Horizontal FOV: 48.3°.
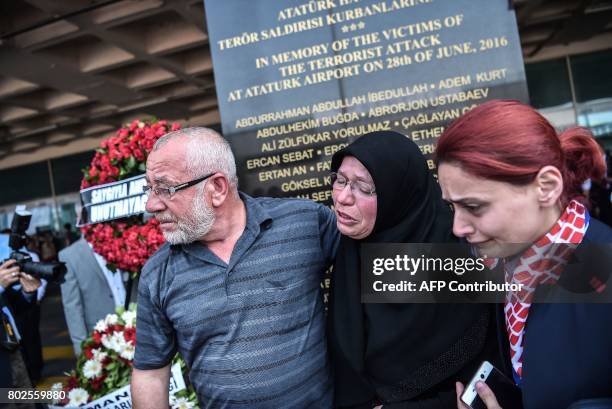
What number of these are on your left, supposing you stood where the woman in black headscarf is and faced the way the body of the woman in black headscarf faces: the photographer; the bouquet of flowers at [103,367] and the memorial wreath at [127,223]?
0

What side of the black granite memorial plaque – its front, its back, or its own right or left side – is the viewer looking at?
front

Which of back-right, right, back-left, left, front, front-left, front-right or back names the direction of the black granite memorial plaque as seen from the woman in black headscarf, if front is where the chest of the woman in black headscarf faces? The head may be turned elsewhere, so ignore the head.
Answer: back-right

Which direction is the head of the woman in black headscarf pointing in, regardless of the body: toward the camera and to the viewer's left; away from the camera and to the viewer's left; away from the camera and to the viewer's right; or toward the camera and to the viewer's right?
toward the camera and to the viewer's left

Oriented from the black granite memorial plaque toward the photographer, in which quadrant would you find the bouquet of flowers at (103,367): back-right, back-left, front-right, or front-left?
front-left

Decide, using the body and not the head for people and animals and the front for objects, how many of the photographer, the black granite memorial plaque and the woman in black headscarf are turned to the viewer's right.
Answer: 1

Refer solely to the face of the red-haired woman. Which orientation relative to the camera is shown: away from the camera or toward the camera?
toward the camera

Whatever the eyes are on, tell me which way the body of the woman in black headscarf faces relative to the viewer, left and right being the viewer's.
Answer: facing the viewer and to the left of the viewer

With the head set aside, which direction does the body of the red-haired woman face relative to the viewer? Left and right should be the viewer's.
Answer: facing to the left of the viewer

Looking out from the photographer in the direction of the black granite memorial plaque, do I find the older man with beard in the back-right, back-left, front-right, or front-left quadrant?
front-right

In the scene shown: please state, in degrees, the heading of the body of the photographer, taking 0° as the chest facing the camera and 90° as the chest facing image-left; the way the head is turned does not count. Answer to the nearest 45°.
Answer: approximately 270°
